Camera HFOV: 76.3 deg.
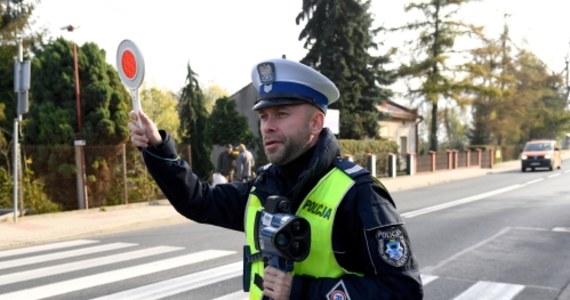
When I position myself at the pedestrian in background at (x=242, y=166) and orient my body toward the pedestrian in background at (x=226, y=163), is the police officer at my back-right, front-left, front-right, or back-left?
back-left

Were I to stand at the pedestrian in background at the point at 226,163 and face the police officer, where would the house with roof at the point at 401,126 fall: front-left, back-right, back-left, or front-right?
back-left

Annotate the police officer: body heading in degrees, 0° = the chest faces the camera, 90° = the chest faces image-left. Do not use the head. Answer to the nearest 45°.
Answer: approximately 45°

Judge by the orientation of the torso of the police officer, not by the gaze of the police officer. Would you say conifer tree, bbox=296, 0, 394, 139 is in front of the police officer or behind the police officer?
behind

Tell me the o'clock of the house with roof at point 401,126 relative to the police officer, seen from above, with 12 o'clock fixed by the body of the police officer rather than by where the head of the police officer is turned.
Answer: The house with roof is roughly at 5 o'clock from the police officer.

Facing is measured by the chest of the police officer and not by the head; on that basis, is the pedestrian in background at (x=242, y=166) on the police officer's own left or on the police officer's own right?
on the police officer's own right

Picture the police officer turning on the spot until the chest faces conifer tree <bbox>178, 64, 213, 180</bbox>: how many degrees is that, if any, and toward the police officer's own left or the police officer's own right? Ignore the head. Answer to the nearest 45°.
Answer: approximately 135° to the police officer's own right

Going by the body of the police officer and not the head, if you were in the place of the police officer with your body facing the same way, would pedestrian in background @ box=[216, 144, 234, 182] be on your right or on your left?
on your right
